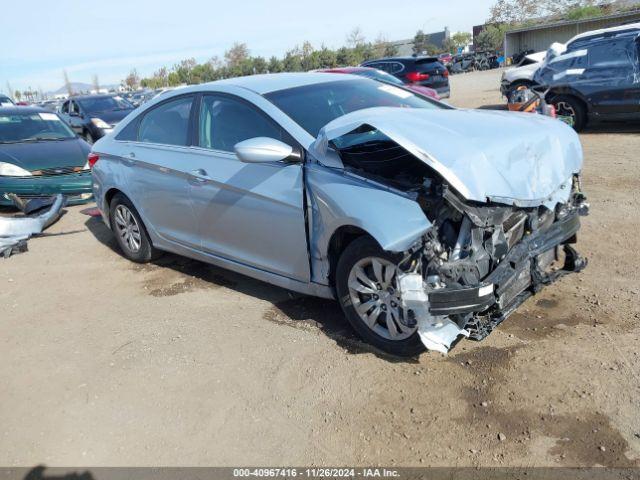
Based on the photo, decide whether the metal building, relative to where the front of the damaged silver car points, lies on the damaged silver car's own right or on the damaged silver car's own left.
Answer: on the damaged silver car's own left

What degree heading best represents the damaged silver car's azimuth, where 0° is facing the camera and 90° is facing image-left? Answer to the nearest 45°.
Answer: approximately 315°

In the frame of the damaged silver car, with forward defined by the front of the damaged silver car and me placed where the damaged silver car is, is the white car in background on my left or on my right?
on my left
